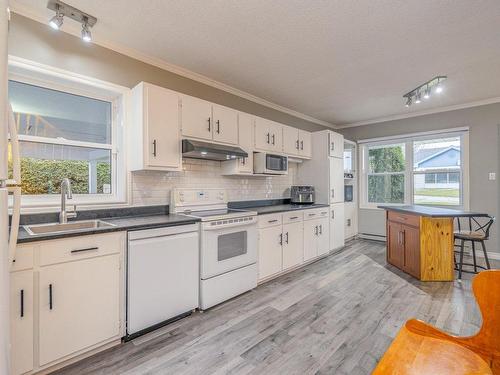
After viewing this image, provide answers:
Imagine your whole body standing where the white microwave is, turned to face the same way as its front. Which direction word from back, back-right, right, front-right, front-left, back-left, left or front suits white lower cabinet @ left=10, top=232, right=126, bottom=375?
right

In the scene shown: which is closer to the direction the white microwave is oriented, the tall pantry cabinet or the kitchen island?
the kitchen island

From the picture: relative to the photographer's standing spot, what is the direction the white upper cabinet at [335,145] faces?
facing the viewer and to the right of the viewer

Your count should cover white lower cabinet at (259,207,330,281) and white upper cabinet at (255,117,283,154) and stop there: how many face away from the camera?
0

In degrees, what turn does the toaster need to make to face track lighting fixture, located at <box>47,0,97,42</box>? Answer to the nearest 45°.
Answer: approximately 90° to its right

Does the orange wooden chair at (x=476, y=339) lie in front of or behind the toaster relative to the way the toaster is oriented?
in front

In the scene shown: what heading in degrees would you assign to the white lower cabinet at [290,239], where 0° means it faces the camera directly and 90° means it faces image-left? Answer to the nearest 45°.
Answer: approximately 315°

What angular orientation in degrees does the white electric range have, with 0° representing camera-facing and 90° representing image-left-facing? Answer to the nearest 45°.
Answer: approximately 315°

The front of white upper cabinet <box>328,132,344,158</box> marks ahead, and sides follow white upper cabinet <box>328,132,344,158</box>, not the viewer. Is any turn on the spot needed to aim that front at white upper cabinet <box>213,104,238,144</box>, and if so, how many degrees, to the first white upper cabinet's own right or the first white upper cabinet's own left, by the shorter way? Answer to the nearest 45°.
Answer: approximately 90° to the first white upper cabinet's own right

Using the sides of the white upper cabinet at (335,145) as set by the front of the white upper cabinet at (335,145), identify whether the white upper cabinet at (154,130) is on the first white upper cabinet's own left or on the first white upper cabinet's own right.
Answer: on the first white upper cabinet's own right

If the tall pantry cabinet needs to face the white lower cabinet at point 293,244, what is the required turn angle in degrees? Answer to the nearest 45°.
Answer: approximately 90° to its right

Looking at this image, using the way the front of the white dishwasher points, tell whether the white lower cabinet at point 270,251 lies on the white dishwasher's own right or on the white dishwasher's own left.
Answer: on the white dishwasher's own left
